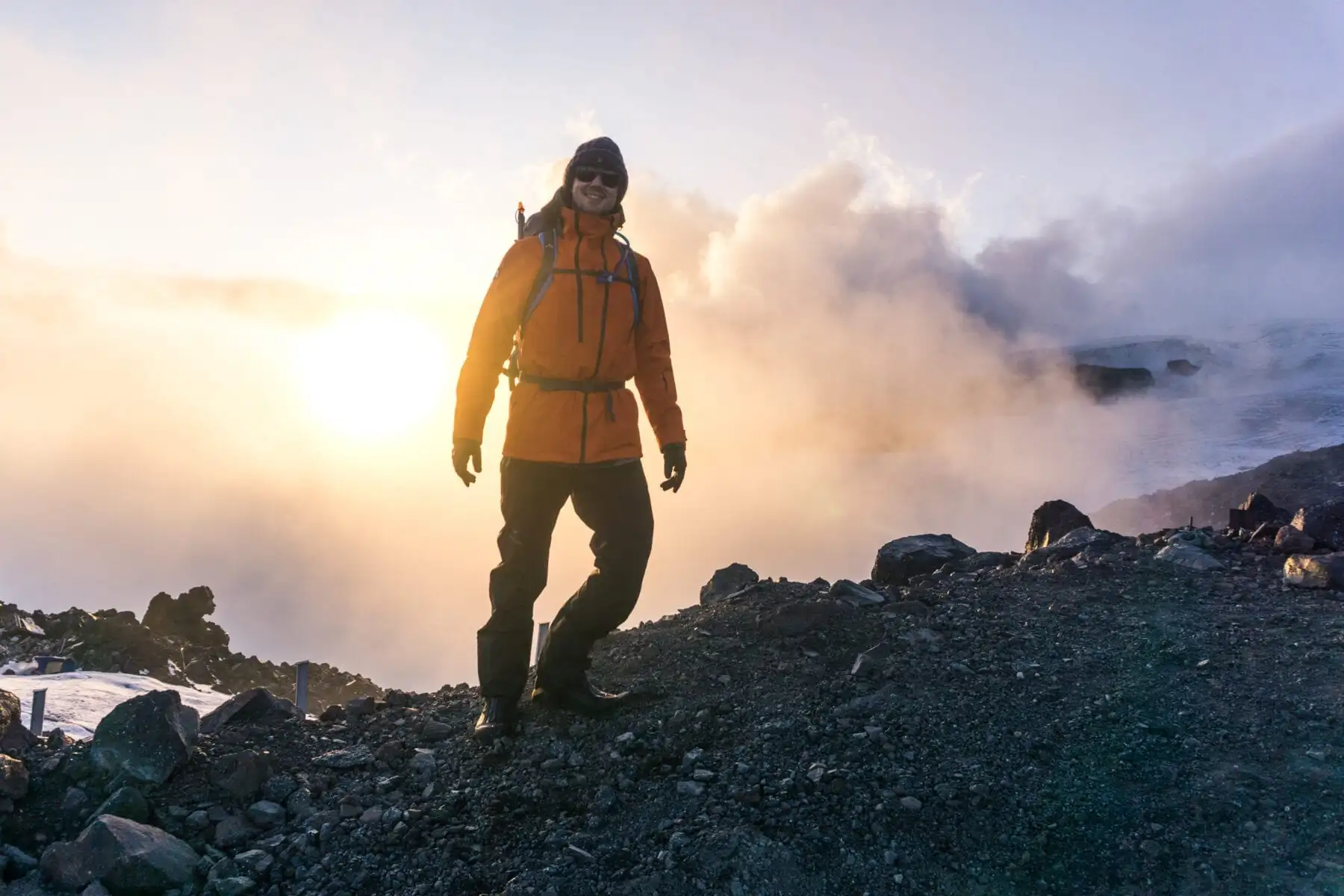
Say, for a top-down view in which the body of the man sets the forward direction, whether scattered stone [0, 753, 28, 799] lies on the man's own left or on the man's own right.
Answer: on the man's own right

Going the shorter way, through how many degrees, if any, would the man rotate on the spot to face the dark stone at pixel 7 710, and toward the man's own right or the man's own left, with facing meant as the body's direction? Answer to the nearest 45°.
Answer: approximately 90° to the man's own right

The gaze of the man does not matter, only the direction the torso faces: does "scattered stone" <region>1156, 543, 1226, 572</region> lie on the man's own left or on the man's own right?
on the man's own left

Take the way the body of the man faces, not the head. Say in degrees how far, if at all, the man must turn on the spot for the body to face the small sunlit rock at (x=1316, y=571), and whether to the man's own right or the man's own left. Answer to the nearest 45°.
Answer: approximately 90° to the man's own left

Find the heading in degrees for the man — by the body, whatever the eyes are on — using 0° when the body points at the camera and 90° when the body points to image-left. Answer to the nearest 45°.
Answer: approximately 0°

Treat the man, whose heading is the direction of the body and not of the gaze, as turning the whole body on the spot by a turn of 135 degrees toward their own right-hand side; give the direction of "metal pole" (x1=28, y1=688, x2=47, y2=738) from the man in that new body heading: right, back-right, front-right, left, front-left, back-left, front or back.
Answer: front

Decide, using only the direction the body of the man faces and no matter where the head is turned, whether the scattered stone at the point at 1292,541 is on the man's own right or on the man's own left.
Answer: on the man's own left

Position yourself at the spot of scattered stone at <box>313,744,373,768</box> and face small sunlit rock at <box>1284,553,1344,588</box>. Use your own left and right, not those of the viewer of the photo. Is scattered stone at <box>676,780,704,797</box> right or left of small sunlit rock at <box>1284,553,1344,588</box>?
right
